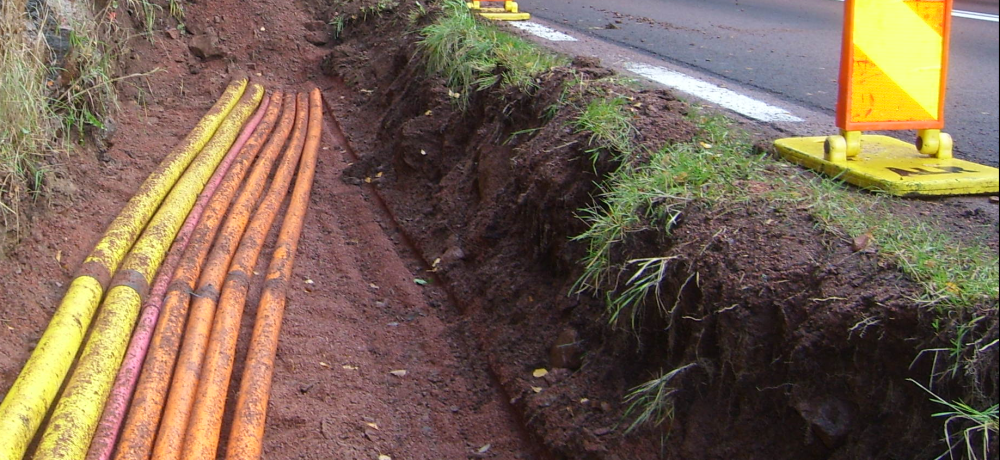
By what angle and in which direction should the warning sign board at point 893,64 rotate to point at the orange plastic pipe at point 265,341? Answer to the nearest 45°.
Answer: approximately 45° to its right

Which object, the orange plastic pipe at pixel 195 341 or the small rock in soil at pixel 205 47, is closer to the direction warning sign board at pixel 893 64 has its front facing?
the orange plastic pipe

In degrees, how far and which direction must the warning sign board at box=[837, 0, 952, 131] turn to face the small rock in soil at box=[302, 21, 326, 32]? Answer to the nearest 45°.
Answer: approximately 135° to its right

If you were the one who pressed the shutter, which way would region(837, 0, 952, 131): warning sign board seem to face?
facing the viewer

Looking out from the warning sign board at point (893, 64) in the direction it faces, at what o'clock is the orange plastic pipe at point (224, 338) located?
The orange plastic pipe is roughly at 2 o'clock from the warning sign board.

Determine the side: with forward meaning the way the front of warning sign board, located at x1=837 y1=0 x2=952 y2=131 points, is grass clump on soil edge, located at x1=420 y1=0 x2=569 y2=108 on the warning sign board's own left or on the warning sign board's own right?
on the warning sign board's own right

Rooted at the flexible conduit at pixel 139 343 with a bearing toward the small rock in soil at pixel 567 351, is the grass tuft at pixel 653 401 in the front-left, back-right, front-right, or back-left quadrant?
front-right

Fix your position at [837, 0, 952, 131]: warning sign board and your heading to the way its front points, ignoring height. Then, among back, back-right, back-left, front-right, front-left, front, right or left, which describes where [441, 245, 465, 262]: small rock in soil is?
right

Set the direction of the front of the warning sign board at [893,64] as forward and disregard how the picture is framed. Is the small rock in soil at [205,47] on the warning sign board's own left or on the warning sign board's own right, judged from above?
on the warning sign board's own right

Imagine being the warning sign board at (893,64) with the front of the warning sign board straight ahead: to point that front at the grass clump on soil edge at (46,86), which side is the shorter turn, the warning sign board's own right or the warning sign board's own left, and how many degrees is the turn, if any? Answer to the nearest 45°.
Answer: approximately 90° to the warning sign board's own right

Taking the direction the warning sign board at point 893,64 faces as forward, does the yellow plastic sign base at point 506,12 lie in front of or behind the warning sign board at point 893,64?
behind

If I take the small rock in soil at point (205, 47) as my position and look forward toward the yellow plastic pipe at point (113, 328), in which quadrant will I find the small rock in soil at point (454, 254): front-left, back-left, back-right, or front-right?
front-left

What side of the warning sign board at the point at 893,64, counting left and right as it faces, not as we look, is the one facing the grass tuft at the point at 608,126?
right
